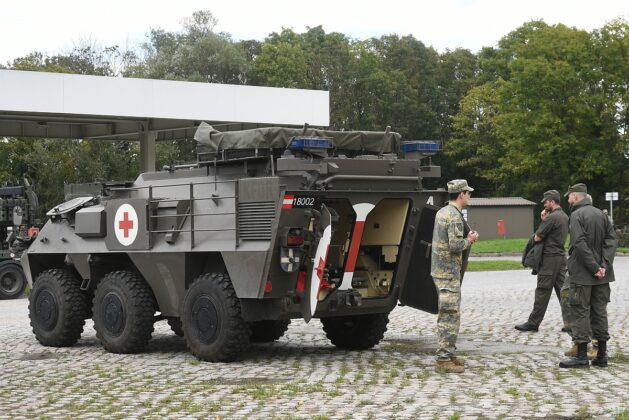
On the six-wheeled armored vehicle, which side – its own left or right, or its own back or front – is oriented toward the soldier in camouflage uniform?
back

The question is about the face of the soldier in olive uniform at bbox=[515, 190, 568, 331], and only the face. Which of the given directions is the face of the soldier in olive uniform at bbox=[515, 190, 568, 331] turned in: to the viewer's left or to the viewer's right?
to the viewer's left

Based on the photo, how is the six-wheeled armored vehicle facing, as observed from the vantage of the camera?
facing away from the viewer and to the left of the viewer

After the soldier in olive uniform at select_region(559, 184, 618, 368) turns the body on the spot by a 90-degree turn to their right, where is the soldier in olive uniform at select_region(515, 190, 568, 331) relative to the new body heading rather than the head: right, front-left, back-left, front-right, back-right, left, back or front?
front-left

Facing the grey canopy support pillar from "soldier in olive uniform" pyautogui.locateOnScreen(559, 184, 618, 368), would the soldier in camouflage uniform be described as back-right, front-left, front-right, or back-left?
front-left

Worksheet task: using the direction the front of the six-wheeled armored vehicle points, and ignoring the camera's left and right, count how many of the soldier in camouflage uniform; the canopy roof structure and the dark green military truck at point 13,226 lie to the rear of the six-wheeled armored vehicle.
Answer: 1

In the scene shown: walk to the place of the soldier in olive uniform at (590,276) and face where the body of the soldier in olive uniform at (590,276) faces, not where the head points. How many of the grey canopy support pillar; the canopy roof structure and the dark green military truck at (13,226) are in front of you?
3
